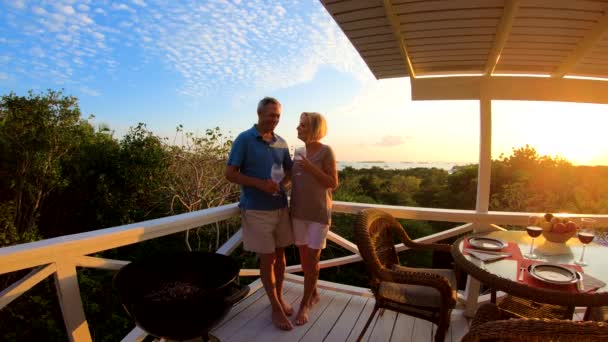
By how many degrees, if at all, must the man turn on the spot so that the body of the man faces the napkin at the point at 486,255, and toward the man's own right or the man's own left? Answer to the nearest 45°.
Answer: approximately 45° to the man's own left

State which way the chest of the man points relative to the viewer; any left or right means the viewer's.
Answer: facing the viewer and to the right of the viewer

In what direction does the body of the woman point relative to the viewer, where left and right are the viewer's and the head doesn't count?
facing the viewer and to the left of the viewer

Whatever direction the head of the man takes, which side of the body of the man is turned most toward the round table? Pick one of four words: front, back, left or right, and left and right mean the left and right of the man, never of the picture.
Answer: front

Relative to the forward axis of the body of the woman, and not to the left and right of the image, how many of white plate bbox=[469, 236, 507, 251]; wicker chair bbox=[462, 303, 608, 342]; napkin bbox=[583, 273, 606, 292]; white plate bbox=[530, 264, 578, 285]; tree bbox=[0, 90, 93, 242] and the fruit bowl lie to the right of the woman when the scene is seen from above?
1

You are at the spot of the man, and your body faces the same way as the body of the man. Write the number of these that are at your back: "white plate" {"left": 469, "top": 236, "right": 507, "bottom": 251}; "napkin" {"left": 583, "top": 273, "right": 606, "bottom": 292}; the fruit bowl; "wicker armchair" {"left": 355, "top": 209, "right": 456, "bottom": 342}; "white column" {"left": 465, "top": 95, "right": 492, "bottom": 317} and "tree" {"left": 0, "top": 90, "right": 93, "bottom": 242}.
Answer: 1

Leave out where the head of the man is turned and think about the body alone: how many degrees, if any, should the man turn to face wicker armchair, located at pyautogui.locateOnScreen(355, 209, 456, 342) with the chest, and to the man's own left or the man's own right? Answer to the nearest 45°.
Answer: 0° — they already face it

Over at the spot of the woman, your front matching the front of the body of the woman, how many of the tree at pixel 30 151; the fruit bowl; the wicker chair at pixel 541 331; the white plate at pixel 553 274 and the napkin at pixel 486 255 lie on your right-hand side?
1

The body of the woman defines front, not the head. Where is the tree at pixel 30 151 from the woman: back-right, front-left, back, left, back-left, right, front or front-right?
right

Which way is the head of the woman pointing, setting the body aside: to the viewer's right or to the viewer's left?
to the viewer's left

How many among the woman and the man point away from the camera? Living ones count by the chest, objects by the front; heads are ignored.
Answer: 0

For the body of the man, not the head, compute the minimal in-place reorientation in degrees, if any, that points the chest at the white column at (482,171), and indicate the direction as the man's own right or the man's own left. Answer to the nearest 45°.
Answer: approximately 45° to the man's own left

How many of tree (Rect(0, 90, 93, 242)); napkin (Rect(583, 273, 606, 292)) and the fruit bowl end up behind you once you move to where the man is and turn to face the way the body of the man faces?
1

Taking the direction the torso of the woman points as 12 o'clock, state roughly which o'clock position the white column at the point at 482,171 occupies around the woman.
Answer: The white column is roughly at 7 o'clock from the woman.

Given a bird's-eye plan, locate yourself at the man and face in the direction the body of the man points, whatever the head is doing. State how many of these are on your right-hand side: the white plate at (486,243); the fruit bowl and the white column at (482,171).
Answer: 0
